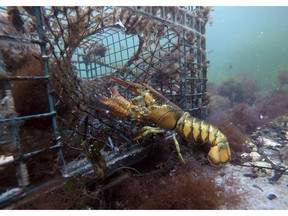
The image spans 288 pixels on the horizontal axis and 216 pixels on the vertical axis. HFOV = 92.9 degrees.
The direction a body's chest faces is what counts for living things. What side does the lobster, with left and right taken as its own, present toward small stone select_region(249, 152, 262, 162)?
back

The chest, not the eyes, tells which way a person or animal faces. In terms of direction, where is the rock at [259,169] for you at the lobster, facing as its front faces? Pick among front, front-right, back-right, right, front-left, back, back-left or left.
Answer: back

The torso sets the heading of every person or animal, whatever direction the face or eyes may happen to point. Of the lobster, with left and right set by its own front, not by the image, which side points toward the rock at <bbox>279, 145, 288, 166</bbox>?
back

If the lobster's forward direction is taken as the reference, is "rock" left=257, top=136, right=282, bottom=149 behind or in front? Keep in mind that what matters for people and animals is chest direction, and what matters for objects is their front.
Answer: behind

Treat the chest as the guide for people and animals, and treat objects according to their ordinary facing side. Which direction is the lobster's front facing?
to the viewer's left
